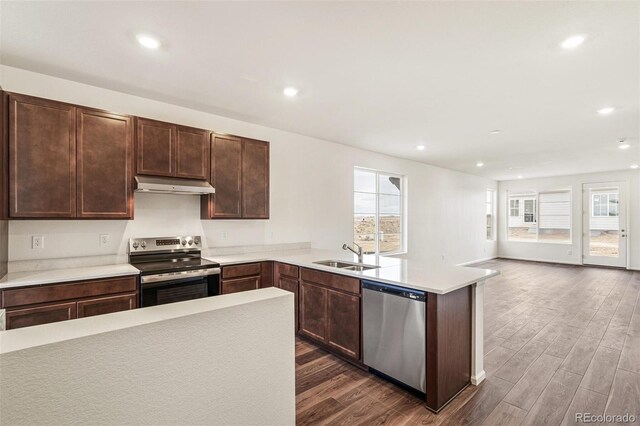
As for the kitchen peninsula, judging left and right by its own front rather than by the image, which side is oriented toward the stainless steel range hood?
right

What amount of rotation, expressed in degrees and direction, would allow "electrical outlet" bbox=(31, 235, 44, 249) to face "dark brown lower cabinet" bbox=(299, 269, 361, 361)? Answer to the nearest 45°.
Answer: approximately 45° to its left

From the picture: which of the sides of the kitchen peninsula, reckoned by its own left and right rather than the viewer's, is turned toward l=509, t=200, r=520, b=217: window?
back

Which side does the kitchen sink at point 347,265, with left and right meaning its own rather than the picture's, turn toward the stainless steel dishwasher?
left

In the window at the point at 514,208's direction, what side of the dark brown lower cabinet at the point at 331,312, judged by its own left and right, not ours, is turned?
back

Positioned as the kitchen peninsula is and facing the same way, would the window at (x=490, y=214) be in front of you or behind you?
behind

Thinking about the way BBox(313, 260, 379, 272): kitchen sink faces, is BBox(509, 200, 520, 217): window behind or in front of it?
behind

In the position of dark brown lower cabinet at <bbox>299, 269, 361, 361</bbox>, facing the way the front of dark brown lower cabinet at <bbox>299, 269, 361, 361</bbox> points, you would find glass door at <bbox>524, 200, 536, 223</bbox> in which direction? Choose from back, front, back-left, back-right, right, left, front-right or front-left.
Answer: back

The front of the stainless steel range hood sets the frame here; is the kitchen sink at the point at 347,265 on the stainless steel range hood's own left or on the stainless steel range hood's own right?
on the stainless steel range hood's own left

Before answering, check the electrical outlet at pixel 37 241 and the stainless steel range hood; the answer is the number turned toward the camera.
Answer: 2
